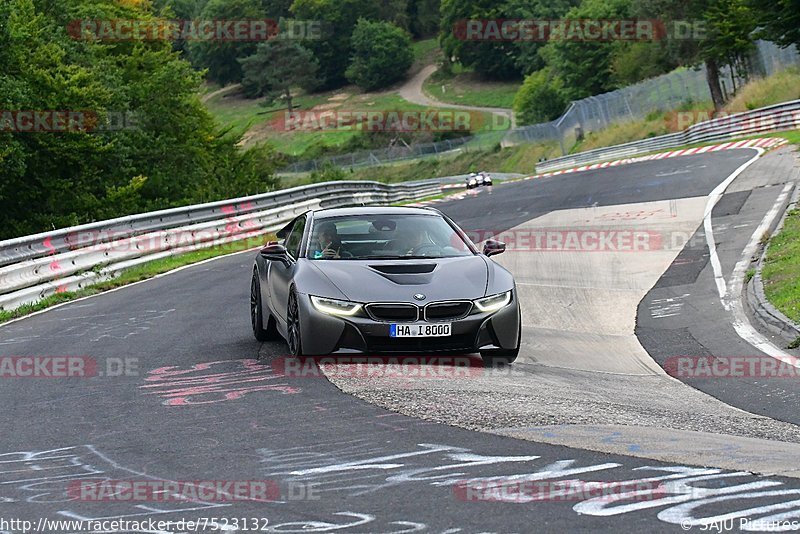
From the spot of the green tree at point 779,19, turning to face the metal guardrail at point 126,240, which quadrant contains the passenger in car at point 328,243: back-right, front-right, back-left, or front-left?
front-left

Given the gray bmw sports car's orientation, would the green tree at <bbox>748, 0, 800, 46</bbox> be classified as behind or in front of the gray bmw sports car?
behind

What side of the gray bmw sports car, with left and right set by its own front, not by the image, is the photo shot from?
front
